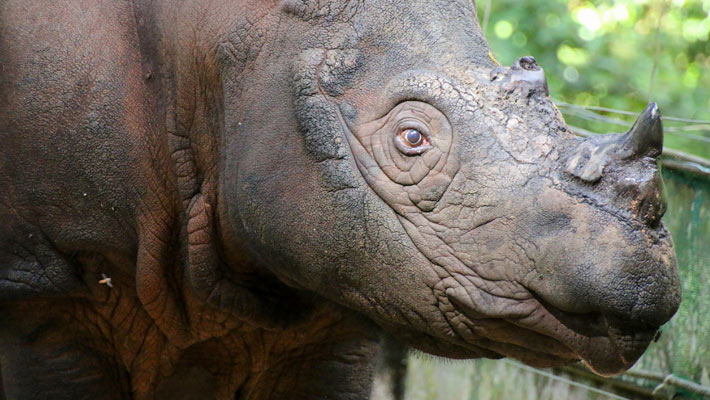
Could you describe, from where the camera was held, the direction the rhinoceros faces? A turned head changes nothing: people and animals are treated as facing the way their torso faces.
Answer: facing to the right of the viewer
